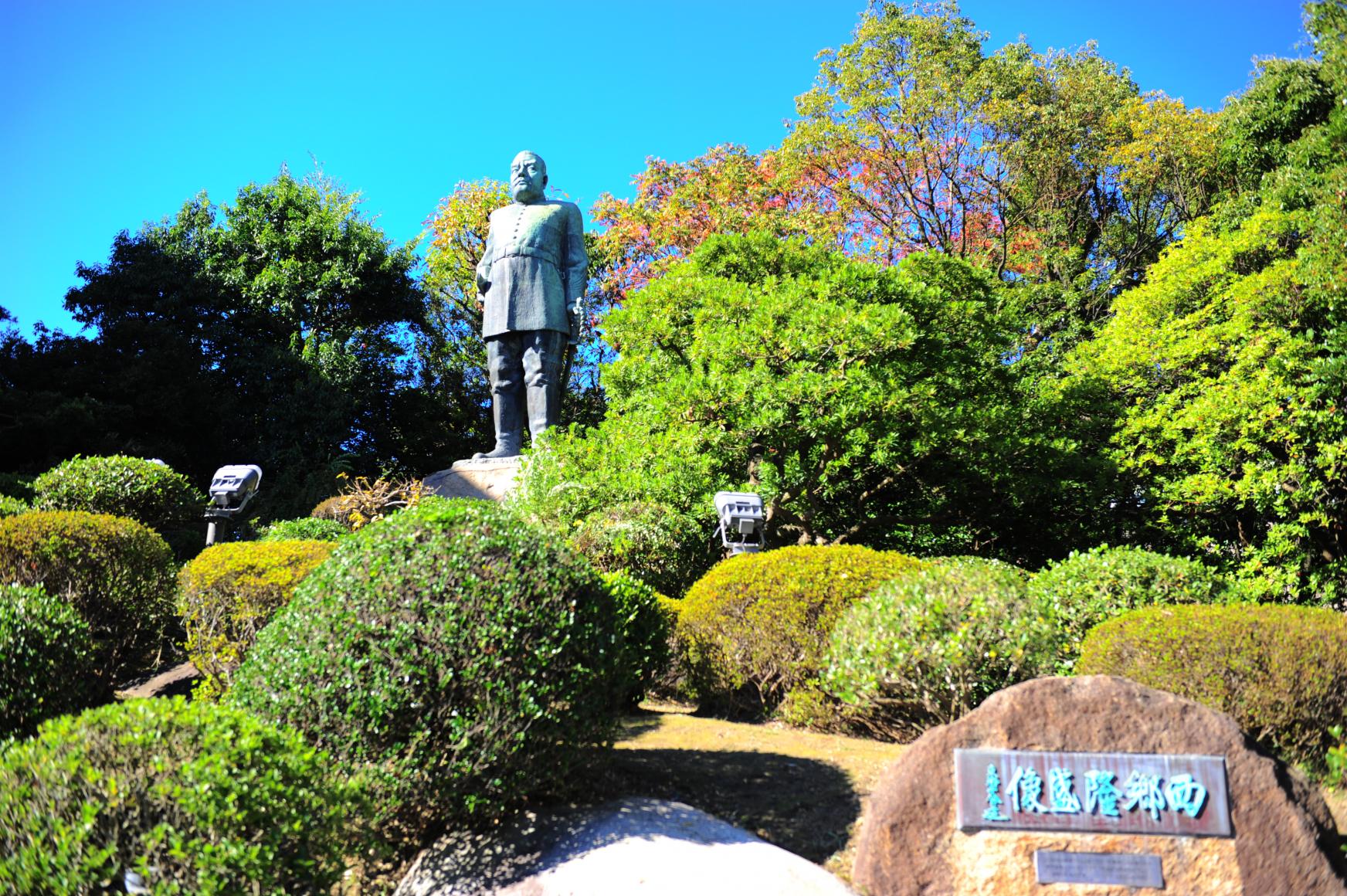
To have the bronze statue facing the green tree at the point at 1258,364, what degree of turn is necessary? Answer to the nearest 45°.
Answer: approximately 135° to its left

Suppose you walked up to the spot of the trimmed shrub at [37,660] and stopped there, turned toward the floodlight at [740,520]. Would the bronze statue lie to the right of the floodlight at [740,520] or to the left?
left

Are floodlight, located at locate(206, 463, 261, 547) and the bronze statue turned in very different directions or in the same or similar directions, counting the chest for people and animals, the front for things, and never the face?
very different directions

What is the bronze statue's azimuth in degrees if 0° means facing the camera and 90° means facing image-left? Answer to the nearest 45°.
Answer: approximately 45°

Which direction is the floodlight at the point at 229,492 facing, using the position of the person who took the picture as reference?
facing away from the viewer and to the right of the viewer

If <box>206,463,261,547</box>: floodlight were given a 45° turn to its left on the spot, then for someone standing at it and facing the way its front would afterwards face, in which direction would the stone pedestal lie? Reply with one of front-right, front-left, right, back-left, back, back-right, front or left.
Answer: front-right

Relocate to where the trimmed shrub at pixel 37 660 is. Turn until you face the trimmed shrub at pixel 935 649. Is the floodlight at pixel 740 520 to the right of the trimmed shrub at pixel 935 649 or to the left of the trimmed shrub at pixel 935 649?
left
